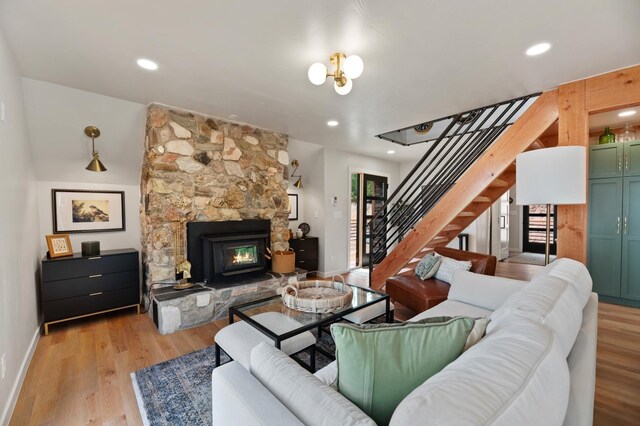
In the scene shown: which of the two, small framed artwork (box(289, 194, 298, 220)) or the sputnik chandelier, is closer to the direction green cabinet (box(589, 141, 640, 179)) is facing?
the sputnik chandelier

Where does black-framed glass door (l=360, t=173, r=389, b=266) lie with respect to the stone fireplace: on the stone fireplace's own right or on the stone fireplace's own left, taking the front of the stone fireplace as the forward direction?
on the stone fireplace's own left

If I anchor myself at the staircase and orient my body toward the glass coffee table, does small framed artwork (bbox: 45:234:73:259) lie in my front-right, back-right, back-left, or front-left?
front-right

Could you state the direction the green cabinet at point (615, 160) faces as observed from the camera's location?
facing the viewer

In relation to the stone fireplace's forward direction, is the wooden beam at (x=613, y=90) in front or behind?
in front

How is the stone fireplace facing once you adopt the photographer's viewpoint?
facing the viewer and to the right of the viewer

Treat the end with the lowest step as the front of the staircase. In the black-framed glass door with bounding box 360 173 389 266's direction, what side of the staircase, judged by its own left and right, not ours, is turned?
front

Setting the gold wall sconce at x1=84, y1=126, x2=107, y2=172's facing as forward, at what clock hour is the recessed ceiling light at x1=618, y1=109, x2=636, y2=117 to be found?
The recessed ceiling light is roughly at 10 o'clock from the gold wall sconce.

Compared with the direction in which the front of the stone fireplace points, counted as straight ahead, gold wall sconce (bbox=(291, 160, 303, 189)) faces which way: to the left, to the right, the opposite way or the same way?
the same way

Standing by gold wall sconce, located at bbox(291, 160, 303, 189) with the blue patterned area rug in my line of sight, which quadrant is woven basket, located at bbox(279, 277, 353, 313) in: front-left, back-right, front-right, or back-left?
front-left

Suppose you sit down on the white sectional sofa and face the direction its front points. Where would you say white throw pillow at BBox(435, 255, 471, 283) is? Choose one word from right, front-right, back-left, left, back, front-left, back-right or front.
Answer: front-right

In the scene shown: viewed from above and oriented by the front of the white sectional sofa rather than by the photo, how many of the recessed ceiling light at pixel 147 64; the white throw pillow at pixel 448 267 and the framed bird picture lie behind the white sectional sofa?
0

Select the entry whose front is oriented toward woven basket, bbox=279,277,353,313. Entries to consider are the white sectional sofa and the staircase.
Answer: the white sectional sofa
